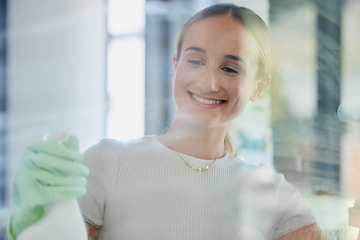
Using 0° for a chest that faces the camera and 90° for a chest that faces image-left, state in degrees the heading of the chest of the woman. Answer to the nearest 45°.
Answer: approximately 0°
